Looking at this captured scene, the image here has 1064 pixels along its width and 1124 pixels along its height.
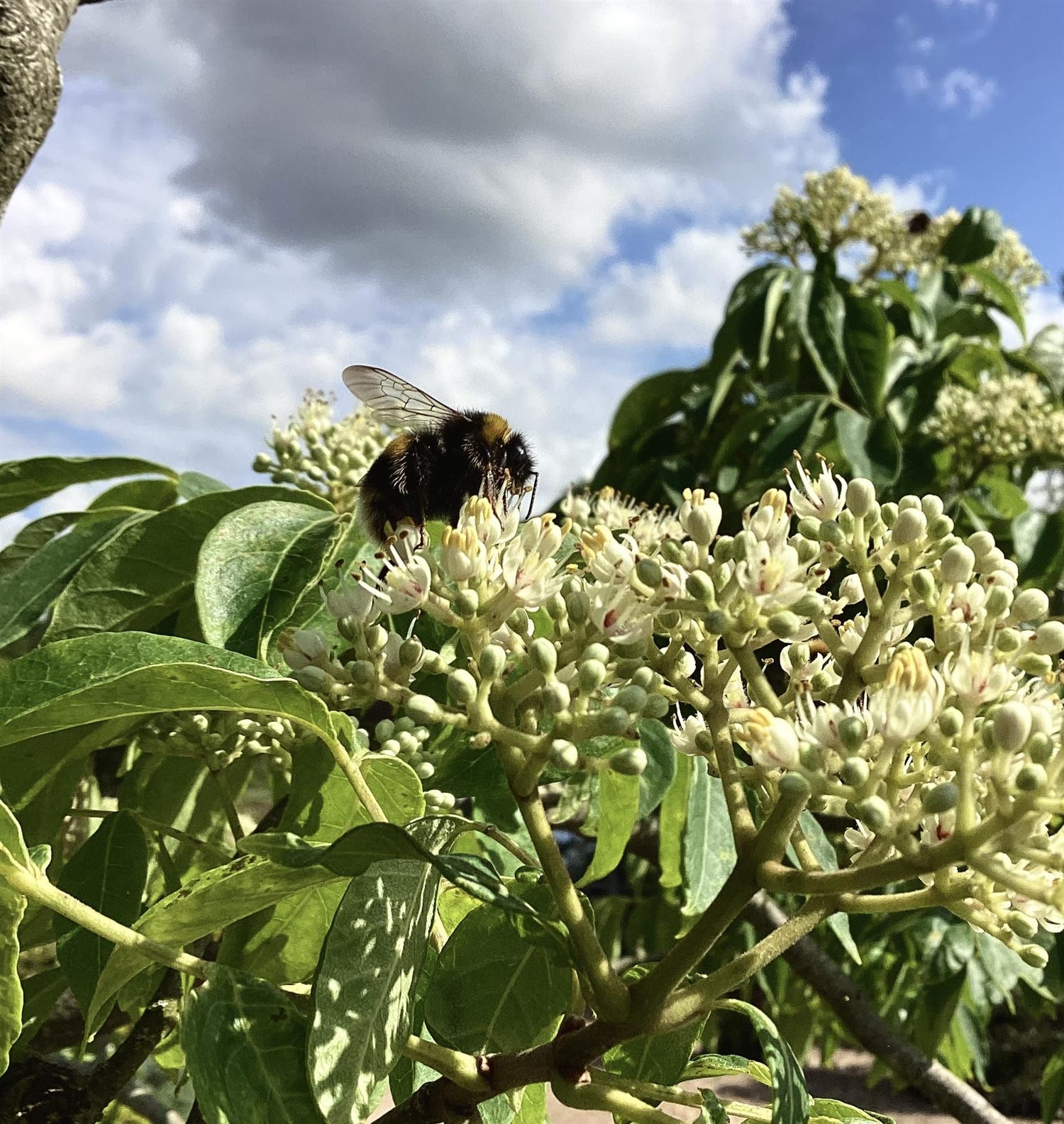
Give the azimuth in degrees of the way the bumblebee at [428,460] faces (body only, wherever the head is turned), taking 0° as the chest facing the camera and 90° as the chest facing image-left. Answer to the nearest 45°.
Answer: approximately 270°

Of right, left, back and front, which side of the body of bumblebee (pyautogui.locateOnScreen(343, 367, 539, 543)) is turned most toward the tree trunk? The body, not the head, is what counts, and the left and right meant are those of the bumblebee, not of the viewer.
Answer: back
